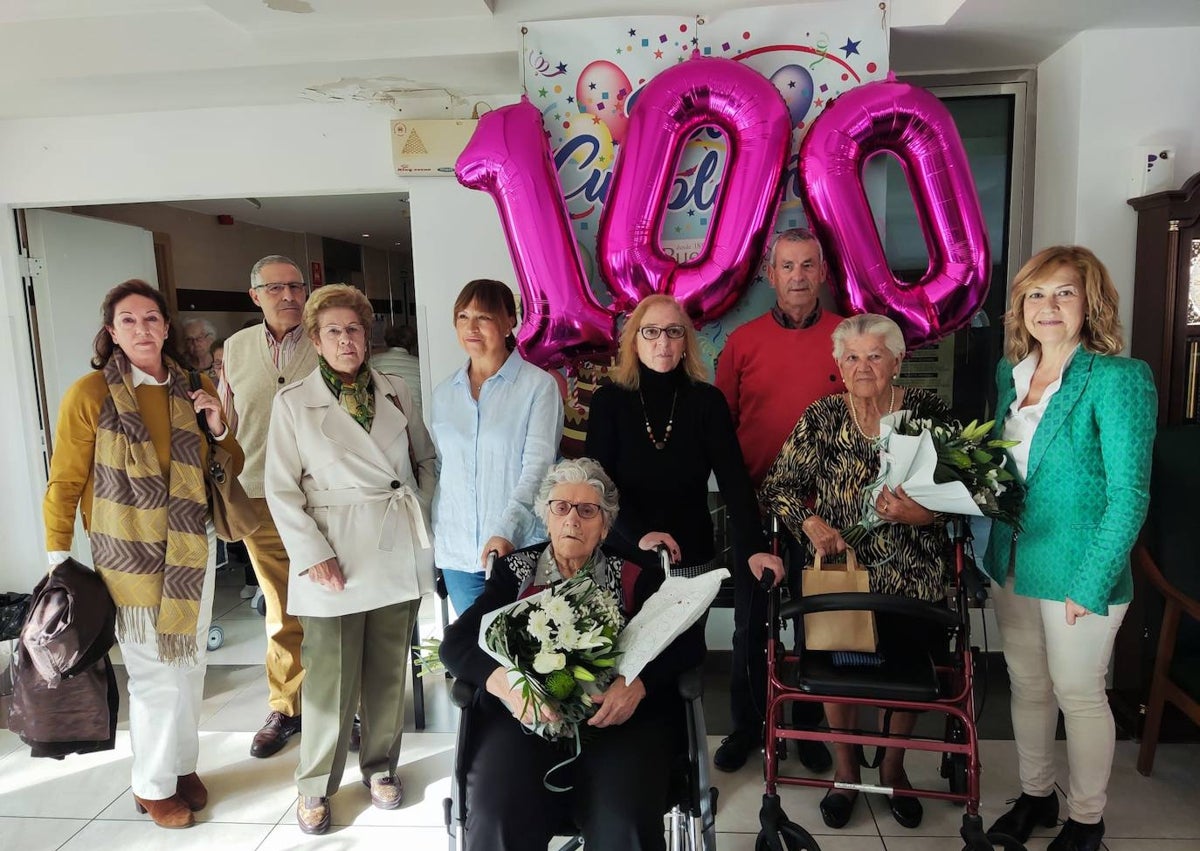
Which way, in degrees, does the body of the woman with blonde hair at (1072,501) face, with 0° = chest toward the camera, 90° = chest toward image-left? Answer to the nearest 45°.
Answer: approximately 45°

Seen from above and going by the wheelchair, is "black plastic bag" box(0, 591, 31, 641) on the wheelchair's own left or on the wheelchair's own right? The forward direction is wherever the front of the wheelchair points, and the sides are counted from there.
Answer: on the wheelchair's own right

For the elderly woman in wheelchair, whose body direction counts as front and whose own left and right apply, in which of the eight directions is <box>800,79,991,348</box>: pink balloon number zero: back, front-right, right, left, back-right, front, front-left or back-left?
back-left

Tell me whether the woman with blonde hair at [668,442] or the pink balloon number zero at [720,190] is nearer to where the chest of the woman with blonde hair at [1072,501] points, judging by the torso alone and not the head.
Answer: the woman with blonde hair

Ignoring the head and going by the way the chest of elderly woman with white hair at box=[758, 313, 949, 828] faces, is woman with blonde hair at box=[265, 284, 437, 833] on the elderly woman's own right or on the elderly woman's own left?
on the elderly woman's own right

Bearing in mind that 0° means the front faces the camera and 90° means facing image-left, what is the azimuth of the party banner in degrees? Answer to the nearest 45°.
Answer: approximately 0°

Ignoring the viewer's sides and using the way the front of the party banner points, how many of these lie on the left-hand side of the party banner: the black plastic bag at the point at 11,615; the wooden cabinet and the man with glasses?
1

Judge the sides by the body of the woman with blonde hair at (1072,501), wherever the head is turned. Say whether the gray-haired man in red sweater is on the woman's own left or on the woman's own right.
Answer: on the woman's own right
